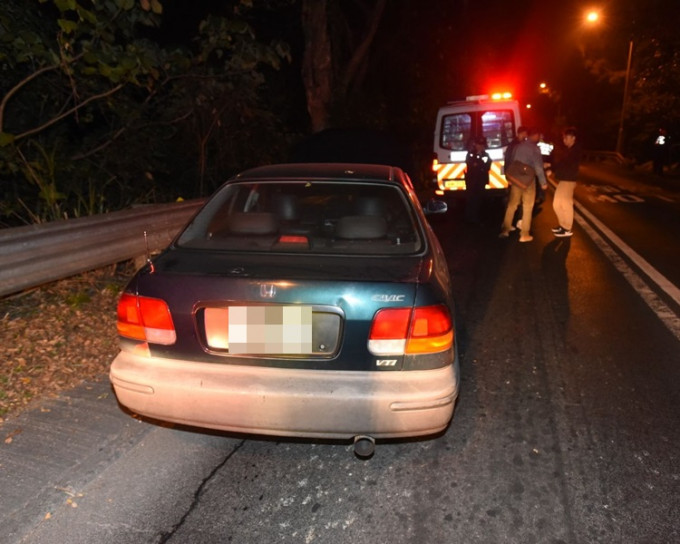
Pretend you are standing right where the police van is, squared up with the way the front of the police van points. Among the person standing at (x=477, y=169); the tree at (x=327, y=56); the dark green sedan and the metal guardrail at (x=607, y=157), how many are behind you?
2

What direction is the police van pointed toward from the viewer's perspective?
away from the camera

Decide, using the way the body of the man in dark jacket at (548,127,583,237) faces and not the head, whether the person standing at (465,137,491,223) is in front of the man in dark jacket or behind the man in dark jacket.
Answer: in front

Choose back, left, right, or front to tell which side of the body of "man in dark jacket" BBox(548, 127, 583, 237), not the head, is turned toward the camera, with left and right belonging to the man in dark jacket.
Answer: left

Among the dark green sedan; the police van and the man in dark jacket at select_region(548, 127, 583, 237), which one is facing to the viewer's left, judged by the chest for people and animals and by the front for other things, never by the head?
the man in dark jacket

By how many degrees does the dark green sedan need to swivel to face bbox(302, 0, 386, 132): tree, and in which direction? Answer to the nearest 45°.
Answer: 0° — it already faces it

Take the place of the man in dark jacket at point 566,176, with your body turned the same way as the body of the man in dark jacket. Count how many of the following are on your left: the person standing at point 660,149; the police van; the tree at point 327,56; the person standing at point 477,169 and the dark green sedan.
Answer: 1

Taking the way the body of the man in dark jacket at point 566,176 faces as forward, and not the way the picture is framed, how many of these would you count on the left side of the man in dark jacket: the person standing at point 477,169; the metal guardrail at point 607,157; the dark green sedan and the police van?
1

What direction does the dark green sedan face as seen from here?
away from the camera

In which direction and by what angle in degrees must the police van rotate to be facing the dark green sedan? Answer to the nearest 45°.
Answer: approximately 180°
